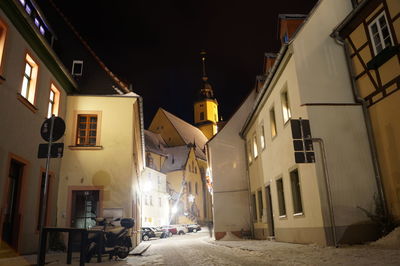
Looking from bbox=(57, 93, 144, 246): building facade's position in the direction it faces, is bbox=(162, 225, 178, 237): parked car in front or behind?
behind

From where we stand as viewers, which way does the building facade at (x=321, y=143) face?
facing the viewer and to the left of the viewer

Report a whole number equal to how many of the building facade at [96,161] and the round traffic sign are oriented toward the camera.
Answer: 1

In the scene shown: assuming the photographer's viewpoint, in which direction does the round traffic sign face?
facing away from the viewer

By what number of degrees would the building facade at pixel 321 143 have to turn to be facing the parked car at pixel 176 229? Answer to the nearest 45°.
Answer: approximately 90° to its right

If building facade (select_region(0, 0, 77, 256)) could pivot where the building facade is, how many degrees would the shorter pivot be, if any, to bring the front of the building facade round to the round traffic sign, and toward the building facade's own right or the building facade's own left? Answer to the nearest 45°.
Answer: approximately 45° to the building facade's own right

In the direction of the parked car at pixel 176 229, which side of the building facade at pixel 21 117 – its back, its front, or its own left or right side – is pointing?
left

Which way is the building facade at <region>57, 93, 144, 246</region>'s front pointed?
toward the camera

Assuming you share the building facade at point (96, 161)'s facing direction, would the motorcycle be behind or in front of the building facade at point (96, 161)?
in front

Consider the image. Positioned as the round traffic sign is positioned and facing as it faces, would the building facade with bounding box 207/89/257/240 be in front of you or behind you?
in front
